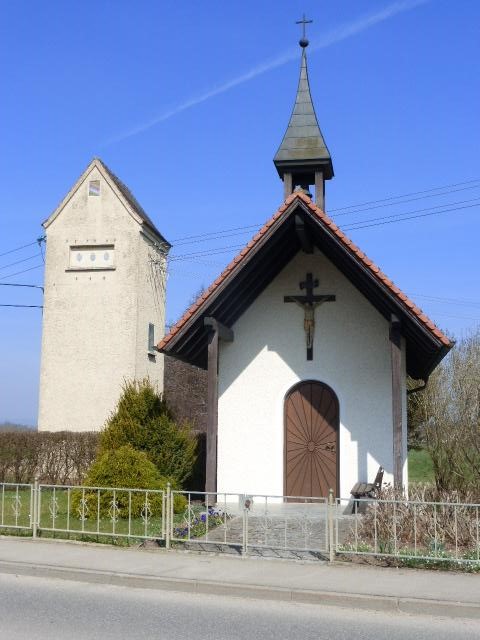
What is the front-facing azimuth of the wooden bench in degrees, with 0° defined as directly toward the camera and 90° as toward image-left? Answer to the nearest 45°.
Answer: approximately 90°

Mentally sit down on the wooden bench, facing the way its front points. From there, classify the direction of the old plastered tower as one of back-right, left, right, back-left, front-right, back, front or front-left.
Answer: front-right

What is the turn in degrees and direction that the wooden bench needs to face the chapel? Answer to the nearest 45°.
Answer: approximately 45° to its right

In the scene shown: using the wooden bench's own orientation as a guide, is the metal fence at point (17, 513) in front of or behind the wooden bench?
in front

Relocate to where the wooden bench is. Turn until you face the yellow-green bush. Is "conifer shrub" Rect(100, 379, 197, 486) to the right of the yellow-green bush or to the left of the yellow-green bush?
right

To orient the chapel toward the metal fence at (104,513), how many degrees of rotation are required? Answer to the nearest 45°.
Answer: approximately 45° to its right

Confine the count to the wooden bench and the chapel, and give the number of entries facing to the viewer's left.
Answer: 1

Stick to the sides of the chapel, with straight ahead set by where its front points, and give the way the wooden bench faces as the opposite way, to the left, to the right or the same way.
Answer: to the right

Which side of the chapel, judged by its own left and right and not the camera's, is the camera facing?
front

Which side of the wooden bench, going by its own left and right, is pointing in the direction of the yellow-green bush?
front

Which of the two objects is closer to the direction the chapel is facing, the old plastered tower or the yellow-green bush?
the yellow-green bush

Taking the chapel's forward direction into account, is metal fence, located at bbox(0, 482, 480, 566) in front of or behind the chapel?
in front

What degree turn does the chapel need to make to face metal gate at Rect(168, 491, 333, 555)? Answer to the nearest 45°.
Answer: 0° — it already faces it
